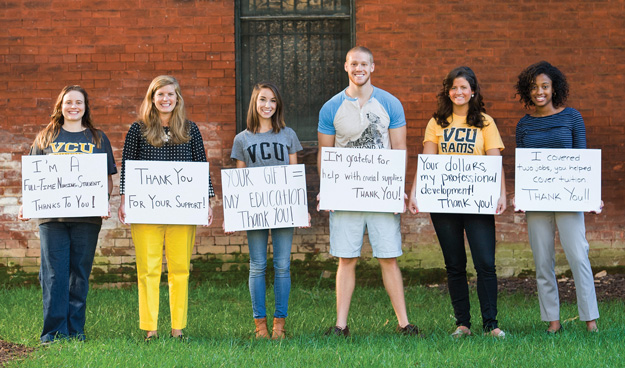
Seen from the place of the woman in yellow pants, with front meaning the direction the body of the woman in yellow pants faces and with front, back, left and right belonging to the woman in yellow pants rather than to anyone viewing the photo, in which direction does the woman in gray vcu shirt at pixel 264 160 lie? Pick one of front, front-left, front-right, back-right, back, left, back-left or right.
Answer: left

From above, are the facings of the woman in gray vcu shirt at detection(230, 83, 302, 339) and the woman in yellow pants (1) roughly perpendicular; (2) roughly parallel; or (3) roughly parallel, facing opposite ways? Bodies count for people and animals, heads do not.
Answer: roughly parallel

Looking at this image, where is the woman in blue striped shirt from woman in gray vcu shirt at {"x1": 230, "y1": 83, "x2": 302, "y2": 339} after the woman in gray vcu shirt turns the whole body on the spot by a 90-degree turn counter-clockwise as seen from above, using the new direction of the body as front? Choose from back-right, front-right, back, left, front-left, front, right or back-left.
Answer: front

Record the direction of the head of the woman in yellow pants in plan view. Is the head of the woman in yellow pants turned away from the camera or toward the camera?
toward the camera

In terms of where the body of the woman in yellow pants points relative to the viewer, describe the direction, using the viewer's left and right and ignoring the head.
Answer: facing the viewer

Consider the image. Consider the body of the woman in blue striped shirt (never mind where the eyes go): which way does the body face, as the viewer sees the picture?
toward the camera

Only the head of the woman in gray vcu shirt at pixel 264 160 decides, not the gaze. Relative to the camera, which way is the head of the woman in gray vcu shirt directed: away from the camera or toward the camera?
toward the camera

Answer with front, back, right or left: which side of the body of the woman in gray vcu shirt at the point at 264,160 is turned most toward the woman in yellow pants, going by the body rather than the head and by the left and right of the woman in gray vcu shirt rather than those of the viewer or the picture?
right

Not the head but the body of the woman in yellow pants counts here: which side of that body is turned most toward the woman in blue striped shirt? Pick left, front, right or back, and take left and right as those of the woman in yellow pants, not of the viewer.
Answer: left

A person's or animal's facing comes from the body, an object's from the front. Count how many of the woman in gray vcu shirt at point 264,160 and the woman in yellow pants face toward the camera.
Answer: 2

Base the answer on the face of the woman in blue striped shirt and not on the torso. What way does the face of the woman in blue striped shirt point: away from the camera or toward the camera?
toward the camera

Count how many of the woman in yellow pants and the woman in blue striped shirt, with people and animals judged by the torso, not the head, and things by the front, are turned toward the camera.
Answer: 2

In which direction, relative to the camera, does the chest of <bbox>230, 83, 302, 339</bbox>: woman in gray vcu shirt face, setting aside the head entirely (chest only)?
toward the camera

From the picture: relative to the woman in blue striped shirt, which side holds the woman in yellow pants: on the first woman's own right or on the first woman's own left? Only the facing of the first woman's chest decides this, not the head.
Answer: on the first woman's own right
